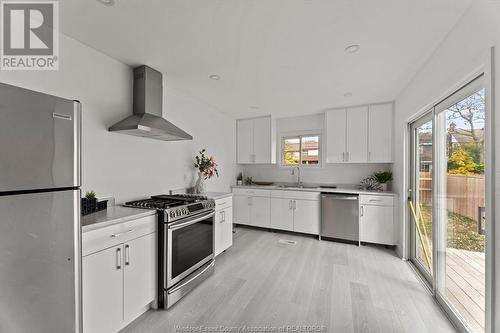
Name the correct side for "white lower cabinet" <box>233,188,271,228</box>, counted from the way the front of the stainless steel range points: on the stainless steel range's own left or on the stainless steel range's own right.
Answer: on the stainless steel range's own left

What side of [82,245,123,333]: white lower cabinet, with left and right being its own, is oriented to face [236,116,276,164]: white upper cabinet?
left

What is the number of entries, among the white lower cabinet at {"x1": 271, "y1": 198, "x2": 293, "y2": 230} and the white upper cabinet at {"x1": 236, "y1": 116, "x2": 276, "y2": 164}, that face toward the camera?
2

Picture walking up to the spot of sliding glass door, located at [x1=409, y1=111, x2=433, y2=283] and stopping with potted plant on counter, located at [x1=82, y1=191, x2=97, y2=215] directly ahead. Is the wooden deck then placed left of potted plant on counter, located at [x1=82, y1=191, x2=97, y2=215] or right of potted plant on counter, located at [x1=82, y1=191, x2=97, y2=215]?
left

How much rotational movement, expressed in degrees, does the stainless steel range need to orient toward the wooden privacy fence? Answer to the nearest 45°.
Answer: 0° — it already faces it

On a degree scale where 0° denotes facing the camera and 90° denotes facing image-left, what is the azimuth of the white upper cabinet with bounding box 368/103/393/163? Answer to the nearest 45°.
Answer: approximately 0°

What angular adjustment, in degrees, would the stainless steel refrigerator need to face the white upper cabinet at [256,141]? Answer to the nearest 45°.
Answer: approximately 90° to its left

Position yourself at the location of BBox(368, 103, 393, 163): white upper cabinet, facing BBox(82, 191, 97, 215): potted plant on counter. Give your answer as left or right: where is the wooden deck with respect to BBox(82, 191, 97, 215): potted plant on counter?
left

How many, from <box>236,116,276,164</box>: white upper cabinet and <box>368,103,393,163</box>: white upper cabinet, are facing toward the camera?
2
